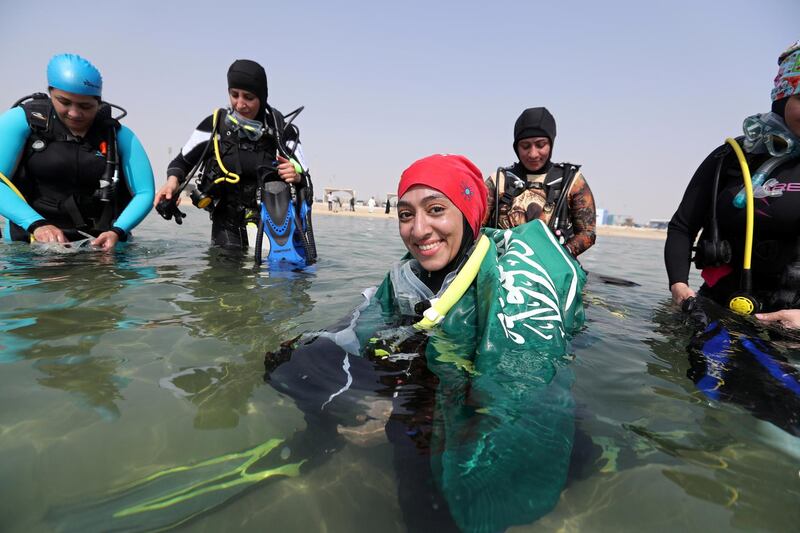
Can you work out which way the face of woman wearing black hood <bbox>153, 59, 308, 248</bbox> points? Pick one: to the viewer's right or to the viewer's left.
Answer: to the viewer's left

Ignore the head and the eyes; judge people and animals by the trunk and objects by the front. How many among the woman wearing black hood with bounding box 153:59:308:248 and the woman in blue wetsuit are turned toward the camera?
2

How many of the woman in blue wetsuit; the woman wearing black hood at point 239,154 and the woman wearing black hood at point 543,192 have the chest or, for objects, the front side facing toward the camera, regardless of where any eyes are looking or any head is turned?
3

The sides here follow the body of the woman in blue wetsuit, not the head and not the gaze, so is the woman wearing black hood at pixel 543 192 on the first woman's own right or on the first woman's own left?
on the first woman's own left

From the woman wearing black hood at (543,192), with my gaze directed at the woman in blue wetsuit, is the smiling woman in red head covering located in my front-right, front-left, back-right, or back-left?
front-left

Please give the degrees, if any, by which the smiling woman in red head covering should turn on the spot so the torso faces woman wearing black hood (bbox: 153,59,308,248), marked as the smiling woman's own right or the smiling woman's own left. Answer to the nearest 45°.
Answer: approximately 90° to the smiling woman's own right

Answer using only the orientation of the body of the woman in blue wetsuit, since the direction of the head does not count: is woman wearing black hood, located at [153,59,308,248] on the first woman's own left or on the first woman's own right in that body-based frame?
on the first woman's own left

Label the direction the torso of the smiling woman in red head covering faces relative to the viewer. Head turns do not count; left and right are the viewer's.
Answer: facing the viewer and to the left of the viewer

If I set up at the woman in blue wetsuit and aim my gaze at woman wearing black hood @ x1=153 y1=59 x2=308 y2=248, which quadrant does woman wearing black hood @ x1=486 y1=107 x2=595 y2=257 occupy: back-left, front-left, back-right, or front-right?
front-right

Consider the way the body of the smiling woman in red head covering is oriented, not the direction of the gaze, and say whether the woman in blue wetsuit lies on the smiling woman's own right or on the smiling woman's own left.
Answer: on the smiling woman's own right

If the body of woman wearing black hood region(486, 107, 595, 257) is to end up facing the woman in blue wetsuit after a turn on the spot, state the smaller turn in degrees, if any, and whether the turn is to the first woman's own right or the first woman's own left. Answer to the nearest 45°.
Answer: approximately 90° to the first woman's own right

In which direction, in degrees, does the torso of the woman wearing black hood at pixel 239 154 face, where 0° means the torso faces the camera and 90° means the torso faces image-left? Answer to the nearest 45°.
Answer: approximately 0°

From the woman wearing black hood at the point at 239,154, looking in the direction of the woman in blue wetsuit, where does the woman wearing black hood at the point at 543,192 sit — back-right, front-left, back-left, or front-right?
back-left

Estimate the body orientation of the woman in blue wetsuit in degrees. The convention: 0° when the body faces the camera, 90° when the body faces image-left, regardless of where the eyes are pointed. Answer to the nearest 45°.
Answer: approximately 0°

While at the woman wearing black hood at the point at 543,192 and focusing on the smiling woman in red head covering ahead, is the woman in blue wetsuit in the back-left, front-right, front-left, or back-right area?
front-right

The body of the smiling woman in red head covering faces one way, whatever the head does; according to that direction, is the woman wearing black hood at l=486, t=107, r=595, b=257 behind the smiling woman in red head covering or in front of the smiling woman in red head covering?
behind

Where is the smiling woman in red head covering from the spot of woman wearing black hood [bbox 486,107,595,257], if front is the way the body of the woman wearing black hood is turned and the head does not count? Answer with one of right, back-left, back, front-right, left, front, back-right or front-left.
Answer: front
